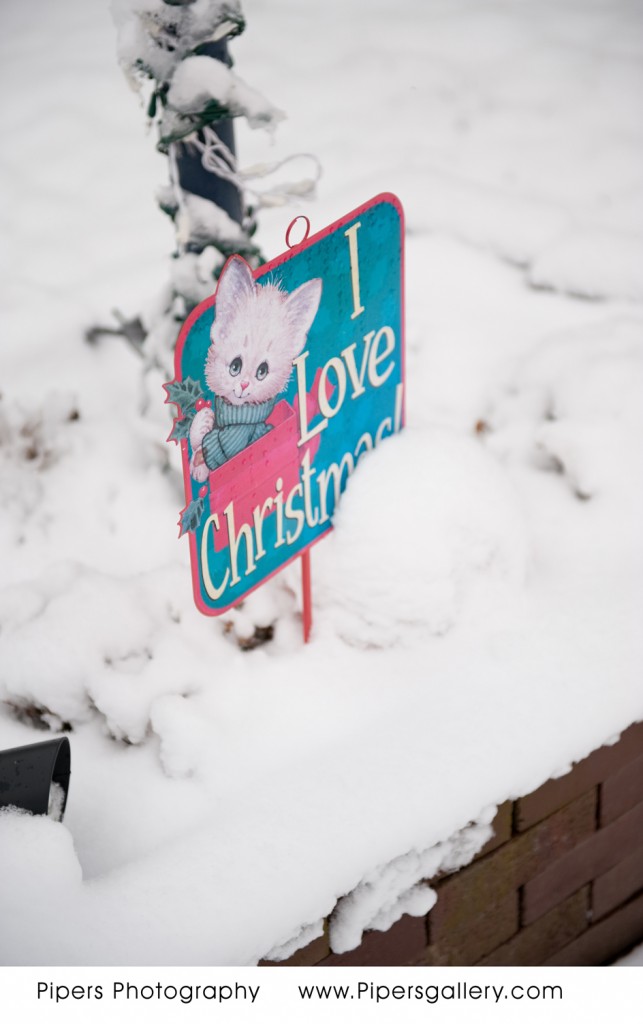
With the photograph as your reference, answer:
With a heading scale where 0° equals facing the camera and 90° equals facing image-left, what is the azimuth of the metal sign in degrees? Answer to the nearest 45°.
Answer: approximately 315°

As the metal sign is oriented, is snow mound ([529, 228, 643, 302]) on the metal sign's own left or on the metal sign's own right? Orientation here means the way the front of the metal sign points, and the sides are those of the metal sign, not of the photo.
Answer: on the metal sign's own left
